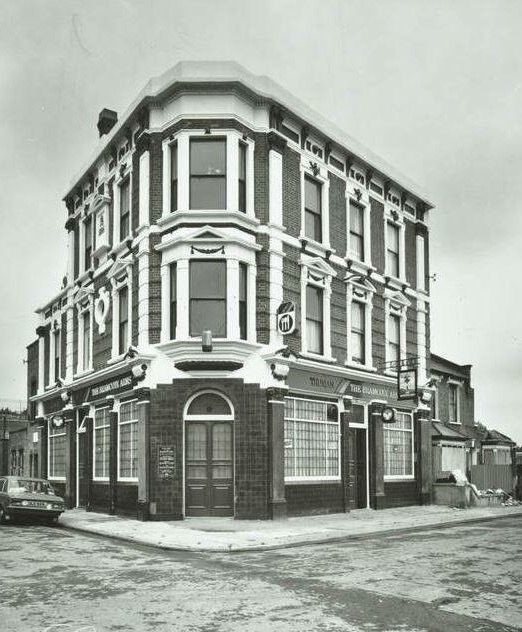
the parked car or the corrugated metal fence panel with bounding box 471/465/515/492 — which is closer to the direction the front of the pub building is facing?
the parked car

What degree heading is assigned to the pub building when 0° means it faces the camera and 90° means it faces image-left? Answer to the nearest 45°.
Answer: approximately 0°

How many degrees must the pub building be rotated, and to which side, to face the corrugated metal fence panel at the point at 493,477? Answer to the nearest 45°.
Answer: approximately 135° to its left
